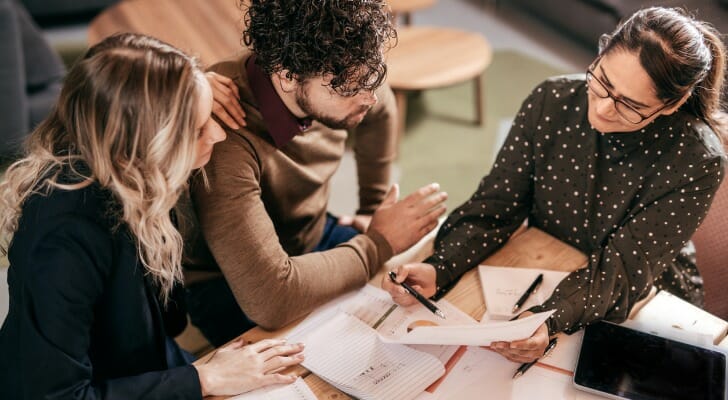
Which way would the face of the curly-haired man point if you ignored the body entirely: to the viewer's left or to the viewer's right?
to the viewer's right

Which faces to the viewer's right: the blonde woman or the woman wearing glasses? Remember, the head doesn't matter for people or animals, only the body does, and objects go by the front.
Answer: the blonde woman

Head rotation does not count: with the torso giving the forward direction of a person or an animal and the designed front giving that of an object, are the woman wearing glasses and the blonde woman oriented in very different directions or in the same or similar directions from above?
very different directions

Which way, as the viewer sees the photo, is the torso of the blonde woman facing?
to the viewer's right

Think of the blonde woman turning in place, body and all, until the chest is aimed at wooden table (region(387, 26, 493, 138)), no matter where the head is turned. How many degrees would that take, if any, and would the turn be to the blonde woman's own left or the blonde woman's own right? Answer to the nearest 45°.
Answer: approximately 45° to the blonde woman's own left

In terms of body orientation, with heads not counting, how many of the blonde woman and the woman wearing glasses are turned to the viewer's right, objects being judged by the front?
1

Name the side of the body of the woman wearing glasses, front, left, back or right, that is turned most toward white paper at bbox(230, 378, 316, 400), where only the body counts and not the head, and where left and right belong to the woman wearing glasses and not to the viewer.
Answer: front

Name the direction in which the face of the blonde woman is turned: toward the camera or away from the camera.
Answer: away from the camera

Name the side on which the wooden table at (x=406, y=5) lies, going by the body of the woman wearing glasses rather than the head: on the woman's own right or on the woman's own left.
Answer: on the woman's own right
